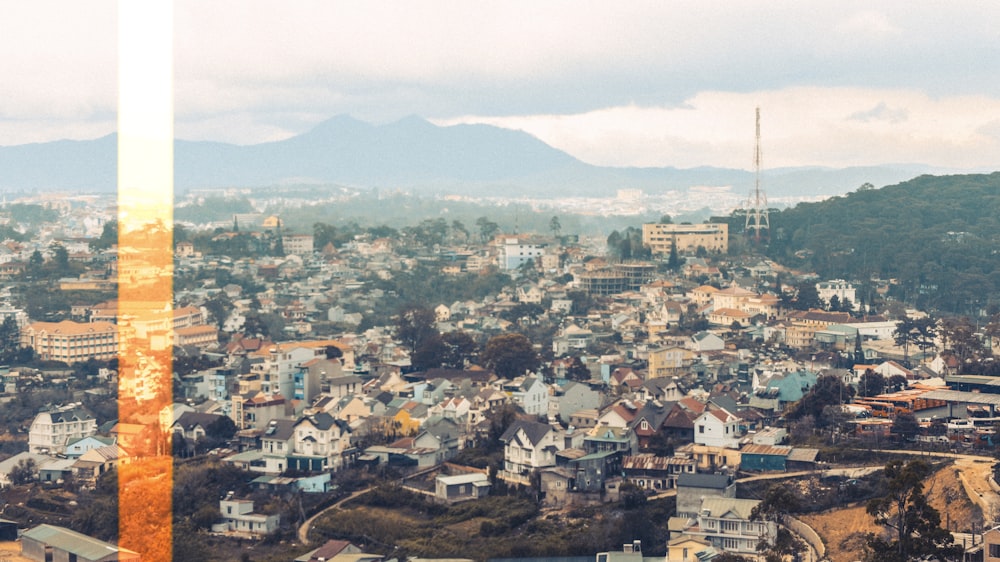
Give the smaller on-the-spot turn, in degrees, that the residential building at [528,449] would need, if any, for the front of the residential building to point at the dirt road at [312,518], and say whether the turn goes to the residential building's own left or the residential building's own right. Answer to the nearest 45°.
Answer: approximately 45° to the residential building's own right

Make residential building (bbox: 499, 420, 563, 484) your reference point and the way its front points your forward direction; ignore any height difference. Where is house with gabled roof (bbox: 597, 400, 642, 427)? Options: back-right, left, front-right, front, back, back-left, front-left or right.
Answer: back

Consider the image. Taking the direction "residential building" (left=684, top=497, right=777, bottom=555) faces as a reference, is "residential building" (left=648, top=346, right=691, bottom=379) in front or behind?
behind

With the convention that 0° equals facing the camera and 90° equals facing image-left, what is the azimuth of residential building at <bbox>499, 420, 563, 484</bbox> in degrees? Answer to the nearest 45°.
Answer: approximately 45°

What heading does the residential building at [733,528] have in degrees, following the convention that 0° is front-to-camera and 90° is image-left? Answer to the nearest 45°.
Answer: approximately 0°

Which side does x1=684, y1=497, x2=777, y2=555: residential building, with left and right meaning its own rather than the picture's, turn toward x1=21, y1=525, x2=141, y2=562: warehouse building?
right

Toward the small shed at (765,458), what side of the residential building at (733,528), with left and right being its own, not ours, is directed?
back

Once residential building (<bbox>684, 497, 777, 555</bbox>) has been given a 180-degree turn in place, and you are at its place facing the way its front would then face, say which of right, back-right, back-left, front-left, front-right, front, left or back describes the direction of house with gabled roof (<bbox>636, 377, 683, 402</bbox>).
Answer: front

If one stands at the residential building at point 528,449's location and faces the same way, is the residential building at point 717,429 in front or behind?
behind

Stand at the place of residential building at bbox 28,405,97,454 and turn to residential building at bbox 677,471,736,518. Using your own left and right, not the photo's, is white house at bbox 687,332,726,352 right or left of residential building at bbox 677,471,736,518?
left

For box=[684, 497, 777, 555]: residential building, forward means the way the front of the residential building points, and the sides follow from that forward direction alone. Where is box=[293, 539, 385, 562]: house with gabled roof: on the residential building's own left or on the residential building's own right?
on the residential building's own right
